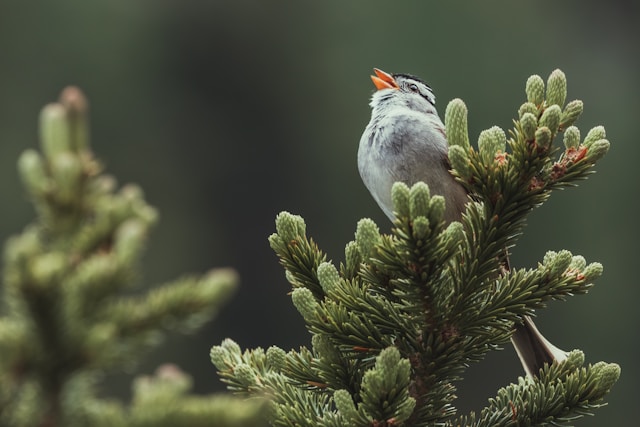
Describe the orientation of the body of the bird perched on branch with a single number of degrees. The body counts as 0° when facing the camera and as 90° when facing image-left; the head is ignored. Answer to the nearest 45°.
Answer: approximately 45°
